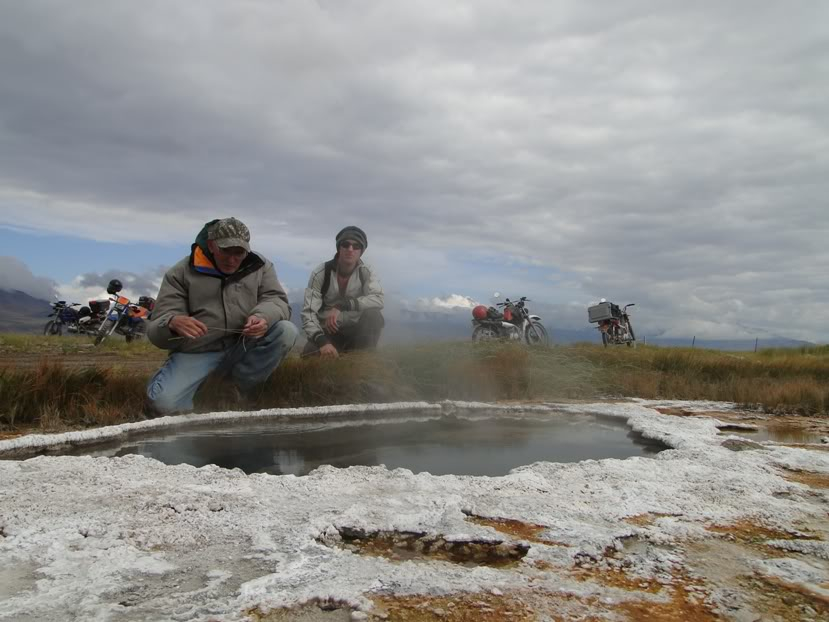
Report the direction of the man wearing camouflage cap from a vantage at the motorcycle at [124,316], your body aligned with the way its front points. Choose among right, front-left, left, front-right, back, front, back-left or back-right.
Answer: front-left

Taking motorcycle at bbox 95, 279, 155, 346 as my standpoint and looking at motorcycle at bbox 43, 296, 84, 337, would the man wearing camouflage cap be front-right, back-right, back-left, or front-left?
back-left

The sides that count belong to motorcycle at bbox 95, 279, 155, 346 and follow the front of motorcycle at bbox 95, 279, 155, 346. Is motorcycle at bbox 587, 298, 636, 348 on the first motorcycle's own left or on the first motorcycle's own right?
on the first motorcycle's own left

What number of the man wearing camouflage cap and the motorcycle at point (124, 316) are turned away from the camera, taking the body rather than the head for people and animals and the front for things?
0

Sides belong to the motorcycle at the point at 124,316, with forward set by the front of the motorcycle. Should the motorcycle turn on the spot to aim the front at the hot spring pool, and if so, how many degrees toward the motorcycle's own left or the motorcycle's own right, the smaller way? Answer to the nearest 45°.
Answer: approximately 45° to the motorcycle's own left

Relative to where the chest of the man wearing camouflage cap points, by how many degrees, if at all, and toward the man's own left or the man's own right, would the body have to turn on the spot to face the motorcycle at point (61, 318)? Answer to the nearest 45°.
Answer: approximately 180°

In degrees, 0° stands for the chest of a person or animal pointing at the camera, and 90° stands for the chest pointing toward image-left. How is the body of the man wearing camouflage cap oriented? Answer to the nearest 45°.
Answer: approximately 0°

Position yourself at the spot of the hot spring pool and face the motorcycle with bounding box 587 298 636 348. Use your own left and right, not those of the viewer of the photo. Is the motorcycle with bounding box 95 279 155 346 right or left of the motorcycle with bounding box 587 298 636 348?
left

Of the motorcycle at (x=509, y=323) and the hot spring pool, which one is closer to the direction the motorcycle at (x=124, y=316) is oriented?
the hot spring pool

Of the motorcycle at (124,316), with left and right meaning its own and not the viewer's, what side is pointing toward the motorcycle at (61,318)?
right
